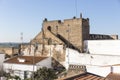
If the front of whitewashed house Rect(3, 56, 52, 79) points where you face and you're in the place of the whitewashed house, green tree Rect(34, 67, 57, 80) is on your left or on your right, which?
on your left

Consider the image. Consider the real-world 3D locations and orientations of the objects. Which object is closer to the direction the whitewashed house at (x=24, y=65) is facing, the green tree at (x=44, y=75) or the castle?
the green tree

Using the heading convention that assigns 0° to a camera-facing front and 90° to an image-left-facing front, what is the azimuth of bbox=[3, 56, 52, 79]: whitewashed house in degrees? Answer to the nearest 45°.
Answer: approximately 45°

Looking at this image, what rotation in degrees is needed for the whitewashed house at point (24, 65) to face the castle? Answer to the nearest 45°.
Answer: approximately 135° to its left
